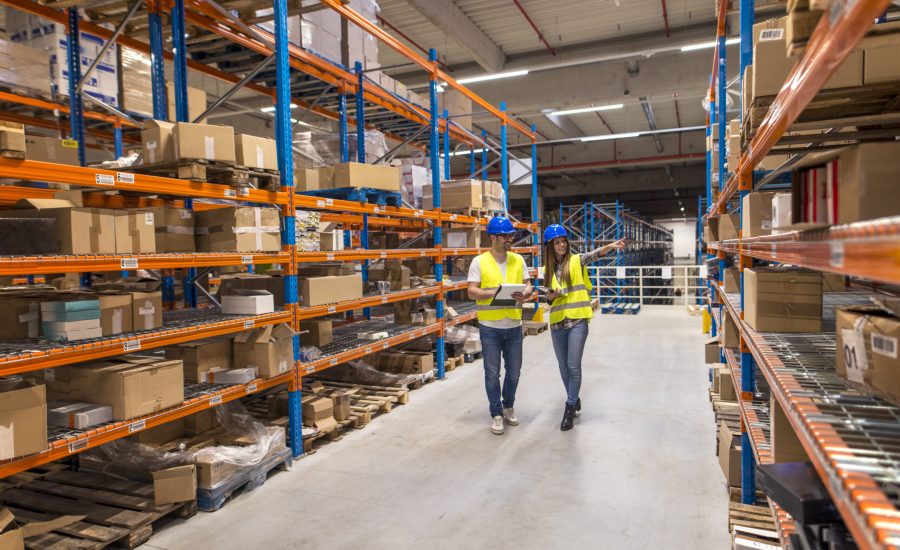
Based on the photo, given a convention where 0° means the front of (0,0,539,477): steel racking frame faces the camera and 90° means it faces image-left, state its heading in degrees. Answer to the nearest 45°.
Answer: approximately 315°

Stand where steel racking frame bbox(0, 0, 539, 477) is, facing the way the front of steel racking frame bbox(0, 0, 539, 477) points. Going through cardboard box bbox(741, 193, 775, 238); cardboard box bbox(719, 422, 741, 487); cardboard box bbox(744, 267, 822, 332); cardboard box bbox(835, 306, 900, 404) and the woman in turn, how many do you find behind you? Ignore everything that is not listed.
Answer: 0

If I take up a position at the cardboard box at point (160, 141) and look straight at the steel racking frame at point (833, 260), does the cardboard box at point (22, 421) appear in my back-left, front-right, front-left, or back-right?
front-right

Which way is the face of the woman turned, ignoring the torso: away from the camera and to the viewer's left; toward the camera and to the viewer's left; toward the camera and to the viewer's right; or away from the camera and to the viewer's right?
toward the camera and to the viewer's left

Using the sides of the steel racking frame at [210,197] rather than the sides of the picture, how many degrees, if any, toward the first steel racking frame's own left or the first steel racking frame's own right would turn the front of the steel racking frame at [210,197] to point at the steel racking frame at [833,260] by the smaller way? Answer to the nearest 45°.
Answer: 0° — it already faces it

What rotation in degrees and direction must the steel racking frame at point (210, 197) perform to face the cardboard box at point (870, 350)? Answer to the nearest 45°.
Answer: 0° — it already faces it

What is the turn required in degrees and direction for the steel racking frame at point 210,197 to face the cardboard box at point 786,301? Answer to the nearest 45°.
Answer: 0° — it already faces it

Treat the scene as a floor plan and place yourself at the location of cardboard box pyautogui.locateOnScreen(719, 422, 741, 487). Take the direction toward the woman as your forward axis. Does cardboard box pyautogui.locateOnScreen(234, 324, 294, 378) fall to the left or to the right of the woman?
left

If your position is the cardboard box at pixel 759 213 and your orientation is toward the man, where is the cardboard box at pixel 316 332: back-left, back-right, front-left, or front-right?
front-left

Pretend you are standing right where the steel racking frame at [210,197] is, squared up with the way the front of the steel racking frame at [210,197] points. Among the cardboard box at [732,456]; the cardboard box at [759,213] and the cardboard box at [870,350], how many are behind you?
0
